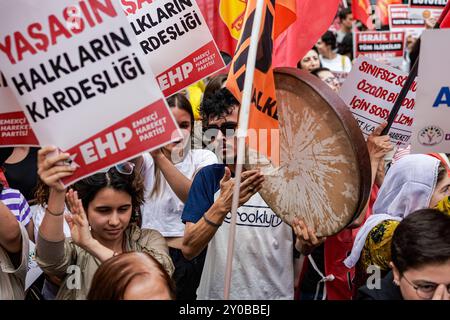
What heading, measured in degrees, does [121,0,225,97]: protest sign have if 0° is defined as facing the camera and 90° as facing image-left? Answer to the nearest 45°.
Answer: approximately 0°

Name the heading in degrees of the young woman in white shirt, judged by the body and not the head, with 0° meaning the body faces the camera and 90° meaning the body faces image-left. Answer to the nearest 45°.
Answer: approximately 0°

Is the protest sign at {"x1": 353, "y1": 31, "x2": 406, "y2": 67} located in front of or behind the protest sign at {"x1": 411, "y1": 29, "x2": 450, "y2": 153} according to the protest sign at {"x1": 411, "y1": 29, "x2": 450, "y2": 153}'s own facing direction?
behind

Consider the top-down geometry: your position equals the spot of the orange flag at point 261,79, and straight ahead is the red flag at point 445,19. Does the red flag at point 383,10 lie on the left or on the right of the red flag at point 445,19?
left

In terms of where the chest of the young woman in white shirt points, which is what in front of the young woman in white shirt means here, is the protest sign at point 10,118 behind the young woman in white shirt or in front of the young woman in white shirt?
in front
